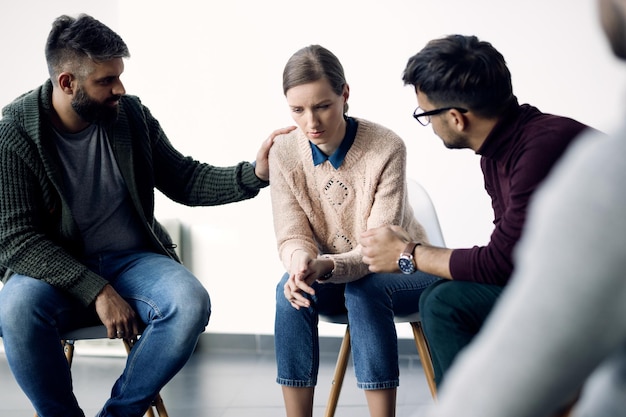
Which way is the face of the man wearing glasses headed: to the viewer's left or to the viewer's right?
to the viewer's left

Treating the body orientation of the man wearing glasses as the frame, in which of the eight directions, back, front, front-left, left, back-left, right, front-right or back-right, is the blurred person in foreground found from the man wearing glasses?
left

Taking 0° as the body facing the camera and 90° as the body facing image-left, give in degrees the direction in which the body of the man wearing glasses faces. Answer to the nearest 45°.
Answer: approximately 90°
